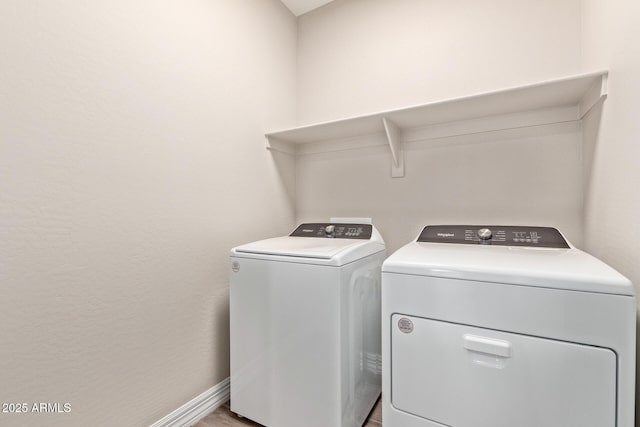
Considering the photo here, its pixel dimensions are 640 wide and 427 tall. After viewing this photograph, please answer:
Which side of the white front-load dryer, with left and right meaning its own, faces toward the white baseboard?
right

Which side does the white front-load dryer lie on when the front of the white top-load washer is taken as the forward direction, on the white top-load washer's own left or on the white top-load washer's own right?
on the white top-load washer's own left

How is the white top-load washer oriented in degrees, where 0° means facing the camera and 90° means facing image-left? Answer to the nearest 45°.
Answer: approximately 45°

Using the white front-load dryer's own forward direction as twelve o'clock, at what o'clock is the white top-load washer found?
The white top-load washer is roughly at 3 o'clock from the white front-load dryer.

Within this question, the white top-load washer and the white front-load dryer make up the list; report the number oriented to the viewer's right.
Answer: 0

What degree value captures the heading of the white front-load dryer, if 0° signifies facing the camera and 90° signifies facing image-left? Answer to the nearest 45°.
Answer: approximately 0°
